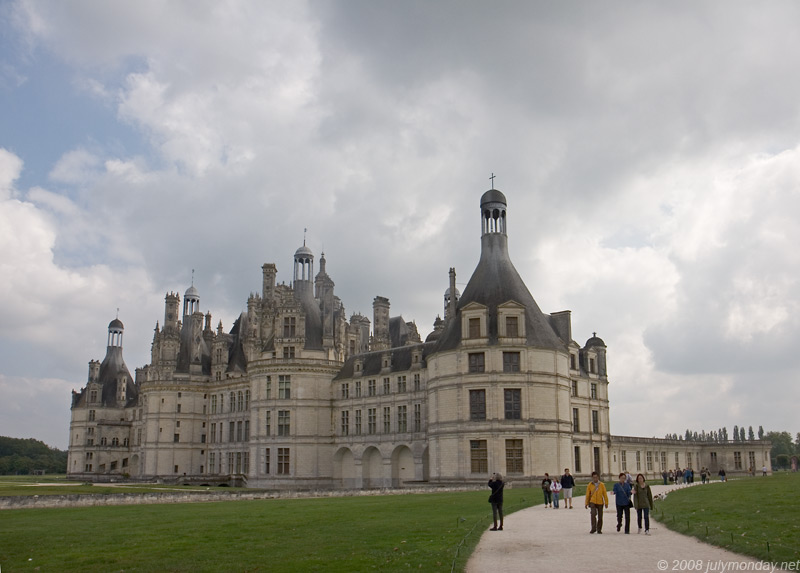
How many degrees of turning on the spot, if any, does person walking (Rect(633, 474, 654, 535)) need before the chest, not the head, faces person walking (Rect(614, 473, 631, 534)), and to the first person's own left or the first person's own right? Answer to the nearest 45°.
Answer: approximately 135° to the first person's own right

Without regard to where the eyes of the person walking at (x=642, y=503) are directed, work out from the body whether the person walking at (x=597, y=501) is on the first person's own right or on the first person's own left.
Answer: on the first person's own right

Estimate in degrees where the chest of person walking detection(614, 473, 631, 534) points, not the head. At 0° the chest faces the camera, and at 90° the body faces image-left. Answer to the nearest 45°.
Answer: approximately 0°

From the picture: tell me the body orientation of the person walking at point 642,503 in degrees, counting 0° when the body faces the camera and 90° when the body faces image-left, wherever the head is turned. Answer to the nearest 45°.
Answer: approximately 0°

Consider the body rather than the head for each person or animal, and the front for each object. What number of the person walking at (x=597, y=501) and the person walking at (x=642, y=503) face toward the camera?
2

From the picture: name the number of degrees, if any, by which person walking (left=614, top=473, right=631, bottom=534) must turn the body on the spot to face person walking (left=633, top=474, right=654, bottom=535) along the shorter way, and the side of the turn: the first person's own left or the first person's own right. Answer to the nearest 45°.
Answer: approximately 45° to the first person's own left

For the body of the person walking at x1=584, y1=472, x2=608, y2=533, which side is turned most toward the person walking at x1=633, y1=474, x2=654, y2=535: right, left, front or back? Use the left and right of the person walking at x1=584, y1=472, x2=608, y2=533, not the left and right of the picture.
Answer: left

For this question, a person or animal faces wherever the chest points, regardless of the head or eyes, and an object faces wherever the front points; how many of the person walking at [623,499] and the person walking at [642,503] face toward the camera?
2
